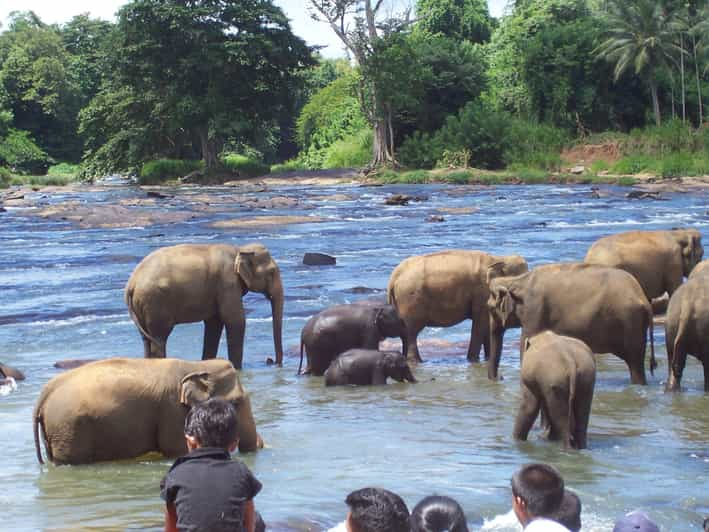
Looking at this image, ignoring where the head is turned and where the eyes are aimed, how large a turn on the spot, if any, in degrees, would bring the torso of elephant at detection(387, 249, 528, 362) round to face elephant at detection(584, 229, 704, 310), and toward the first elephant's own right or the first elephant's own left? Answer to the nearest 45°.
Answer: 0° — it already faces it

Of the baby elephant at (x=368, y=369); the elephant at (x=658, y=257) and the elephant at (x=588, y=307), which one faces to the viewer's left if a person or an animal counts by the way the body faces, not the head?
the elephant at (x=588, y=307)

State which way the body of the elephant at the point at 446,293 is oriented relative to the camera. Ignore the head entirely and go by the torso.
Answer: to the viewer's right

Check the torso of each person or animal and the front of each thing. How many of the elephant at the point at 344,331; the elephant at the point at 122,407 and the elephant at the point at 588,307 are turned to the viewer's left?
1

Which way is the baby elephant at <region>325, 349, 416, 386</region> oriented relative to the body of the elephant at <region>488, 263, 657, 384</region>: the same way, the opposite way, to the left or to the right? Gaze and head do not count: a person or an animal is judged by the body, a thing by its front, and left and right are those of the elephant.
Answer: the opposite way

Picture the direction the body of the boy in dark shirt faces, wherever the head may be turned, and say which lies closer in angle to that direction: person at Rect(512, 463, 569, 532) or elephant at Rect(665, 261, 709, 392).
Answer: the elephant

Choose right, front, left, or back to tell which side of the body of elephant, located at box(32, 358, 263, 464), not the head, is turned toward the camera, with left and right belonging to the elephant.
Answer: right

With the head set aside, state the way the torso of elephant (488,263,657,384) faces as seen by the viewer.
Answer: to the viewer's left

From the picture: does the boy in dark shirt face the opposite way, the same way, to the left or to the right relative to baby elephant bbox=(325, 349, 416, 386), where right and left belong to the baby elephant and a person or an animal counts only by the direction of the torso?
to the left

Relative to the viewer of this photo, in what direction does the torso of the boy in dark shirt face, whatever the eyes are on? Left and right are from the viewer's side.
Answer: facing away from the viewer

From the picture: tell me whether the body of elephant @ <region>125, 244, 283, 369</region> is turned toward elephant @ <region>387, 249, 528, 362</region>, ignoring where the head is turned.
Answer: yes

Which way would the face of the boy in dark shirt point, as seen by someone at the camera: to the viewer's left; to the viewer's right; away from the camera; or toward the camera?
away from the camera

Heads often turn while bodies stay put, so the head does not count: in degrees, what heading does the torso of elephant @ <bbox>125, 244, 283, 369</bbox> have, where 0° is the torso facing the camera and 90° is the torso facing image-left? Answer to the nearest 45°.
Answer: approximately 270°

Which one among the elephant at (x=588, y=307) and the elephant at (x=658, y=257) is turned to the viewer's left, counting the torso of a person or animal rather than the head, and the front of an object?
the elephant at (x=588, y=307)

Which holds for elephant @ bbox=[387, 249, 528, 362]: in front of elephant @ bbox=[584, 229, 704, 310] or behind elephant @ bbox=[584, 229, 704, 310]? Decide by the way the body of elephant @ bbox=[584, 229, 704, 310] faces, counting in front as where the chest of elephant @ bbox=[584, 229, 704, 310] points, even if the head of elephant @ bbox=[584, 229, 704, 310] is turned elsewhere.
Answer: behind

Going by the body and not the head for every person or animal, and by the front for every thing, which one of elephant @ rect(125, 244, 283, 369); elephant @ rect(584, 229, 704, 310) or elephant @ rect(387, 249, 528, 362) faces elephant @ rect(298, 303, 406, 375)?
elephant @ rect(125, 244, 283, 369)

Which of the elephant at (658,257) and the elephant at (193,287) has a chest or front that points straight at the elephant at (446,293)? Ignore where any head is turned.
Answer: the elephant at (193,287)

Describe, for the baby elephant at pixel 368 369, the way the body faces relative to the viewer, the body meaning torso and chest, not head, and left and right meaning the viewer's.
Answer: facing to the right of the viewer
